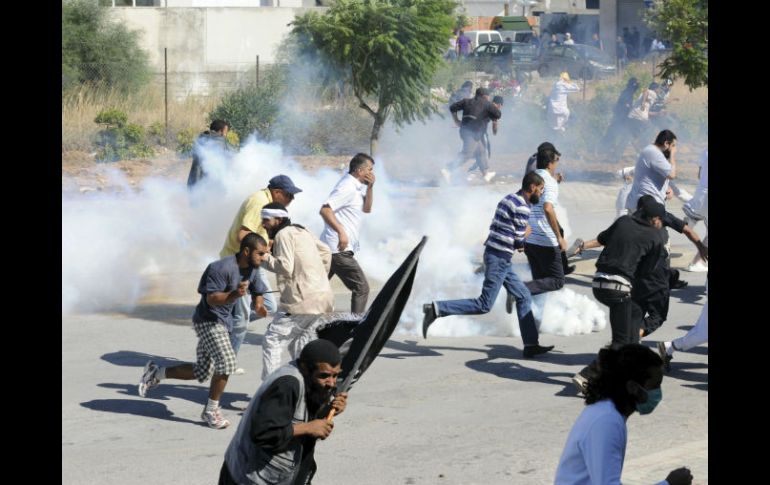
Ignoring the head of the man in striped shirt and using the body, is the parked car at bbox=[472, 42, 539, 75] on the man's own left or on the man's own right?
on the man's own left

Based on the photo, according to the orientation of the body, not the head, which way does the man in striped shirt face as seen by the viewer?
to the viewer's right

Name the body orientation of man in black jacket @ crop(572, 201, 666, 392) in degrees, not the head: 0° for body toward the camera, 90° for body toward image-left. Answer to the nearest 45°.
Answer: approximately 225°

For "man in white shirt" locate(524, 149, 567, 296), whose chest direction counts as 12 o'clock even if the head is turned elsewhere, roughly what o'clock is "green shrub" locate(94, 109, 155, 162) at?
The green shrub is roughly at 8 o'clock from the man in white shirt.

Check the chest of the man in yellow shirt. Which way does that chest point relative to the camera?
to the viewer's right

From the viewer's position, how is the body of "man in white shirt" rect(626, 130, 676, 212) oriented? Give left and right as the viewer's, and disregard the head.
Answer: facing to the right of the viewer
